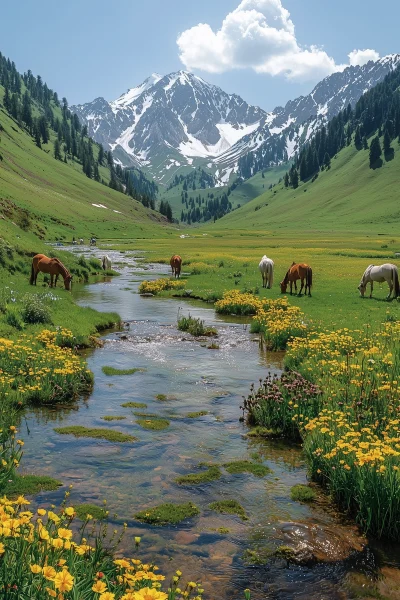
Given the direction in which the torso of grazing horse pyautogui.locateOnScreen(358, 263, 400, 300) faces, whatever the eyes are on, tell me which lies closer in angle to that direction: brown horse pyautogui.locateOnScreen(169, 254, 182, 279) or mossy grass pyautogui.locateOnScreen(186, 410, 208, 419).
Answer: the brown horse

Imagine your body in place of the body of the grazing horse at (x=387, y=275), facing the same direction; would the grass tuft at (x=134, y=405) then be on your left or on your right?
on your left

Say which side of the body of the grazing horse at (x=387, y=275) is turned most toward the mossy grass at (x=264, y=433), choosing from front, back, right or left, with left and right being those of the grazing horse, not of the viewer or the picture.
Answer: left

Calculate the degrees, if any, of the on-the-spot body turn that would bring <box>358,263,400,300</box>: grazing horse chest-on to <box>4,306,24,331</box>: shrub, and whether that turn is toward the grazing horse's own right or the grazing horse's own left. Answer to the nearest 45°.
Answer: approximately 45° to the grazing horse's own left

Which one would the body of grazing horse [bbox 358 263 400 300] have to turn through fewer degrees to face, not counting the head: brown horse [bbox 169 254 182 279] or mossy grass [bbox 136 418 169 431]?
the brown horse

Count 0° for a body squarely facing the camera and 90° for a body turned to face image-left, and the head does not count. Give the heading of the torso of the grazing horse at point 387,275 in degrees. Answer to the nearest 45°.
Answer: approximately 90°

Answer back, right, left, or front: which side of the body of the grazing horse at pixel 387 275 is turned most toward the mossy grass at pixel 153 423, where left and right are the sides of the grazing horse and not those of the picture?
left

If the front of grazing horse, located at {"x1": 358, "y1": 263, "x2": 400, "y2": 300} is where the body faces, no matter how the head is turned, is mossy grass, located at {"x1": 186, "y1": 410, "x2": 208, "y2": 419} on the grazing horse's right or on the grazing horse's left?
on the grazing horse's left
